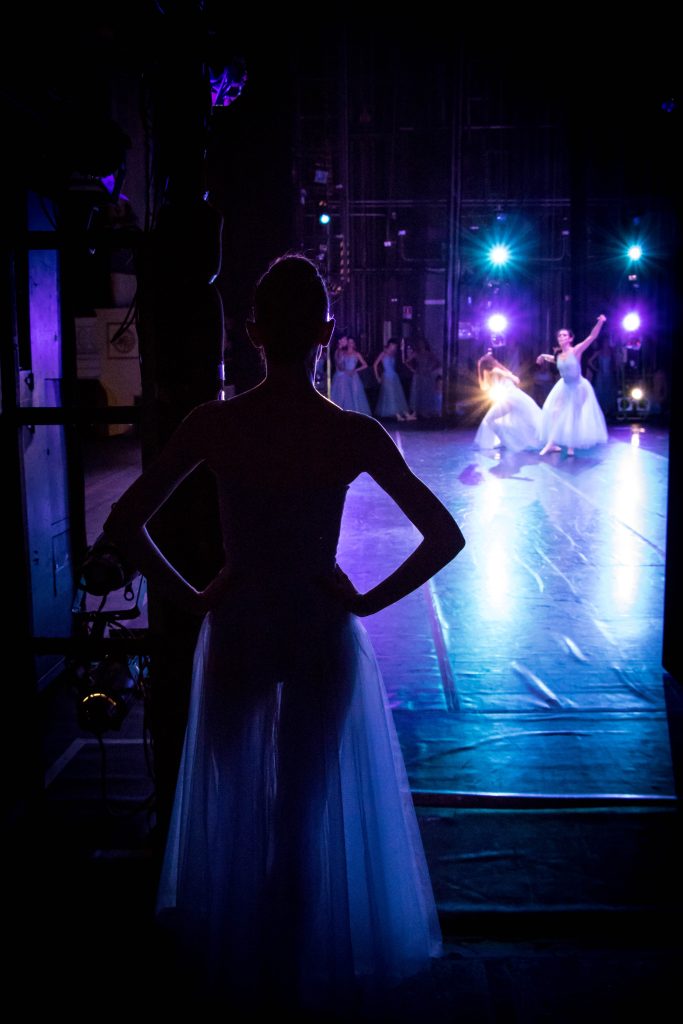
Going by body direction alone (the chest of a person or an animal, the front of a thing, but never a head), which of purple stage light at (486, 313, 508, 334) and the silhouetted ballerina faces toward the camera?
the purple stage light

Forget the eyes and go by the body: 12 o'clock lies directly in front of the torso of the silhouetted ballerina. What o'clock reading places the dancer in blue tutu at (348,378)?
The dancer in blue tutu is roughly at 12 o'clock from the silhouetted ballerina.

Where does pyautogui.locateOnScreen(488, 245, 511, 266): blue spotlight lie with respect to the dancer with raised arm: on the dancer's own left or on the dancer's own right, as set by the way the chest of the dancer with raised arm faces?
on the dancer's own right

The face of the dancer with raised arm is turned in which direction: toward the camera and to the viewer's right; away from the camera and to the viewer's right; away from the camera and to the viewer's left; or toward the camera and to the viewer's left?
toward the camera and to the viewer's left

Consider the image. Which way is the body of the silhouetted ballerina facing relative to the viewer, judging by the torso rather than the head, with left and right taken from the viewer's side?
facing away from the viewer

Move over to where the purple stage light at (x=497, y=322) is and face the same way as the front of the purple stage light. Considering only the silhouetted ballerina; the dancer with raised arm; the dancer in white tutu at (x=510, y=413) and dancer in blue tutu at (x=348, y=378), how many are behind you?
0

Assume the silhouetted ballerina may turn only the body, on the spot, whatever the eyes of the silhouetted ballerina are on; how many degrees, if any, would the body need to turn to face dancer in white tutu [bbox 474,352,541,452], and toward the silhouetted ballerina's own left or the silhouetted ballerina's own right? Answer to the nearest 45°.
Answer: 0° — they already face them

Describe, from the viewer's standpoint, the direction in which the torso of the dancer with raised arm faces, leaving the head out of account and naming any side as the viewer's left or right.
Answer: facing the viewer and to the left of the viewer

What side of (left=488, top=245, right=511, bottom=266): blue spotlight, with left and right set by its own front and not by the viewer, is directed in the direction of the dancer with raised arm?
front

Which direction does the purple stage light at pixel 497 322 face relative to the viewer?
toward the camera

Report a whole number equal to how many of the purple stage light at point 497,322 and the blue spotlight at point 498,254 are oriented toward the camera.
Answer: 2

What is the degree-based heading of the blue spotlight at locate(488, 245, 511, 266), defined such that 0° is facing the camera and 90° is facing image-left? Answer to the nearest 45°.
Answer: approximately 0°

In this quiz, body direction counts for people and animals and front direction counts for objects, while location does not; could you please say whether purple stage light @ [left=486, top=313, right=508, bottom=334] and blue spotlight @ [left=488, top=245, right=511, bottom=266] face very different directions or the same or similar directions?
same or similar directions

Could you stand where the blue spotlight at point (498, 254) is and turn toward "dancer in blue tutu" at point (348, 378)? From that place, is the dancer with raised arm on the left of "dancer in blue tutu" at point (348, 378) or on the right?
left

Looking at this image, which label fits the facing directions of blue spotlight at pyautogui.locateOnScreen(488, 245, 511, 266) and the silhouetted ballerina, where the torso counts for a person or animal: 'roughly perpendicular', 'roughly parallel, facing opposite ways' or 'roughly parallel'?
roughly parallel, facing opposite ways

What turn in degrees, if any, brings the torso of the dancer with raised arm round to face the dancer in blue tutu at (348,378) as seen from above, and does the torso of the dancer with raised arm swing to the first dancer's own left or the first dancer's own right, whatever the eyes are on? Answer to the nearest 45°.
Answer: approximately 90° to the first dancer's own right

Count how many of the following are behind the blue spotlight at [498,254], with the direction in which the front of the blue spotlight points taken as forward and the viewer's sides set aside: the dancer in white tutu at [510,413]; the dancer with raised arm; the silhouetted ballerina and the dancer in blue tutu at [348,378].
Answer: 0
